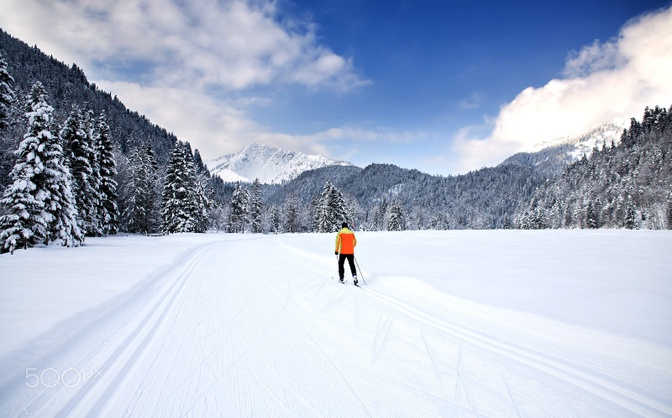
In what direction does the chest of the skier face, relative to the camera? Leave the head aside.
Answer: away from the camera

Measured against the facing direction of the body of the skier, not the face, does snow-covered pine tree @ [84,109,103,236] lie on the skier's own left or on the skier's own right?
on the skier's own left

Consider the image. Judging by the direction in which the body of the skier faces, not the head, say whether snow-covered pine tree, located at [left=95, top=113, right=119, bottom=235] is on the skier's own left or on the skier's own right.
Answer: on the skier's own left

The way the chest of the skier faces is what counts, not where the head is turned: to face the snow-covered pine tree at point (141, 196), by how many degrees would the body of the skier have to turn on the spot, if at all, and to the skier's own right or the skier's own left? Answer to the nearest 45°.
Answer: approximately 45° to the skier's own left

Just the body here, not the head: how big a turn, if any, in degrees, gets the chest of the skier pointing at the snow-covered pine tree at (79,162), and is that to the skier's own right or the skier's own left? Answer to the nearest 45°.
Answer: approximately 45° to the skier's own left

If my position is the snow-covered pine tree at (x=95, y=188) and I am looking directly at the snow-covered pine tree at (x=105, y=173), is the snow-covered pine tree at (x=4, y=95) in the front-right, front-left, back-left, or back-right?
back-left

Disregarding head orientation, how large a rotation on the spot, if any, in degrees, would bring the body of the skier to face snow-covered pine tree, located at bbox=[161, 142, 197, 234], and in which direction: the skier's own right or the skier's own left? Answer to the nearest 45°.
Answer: approximately 45° to the skier's own left

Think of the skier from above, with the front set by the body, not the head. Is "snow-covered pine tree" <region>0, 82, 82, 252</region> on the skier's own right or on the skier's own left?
on the skier's own left
